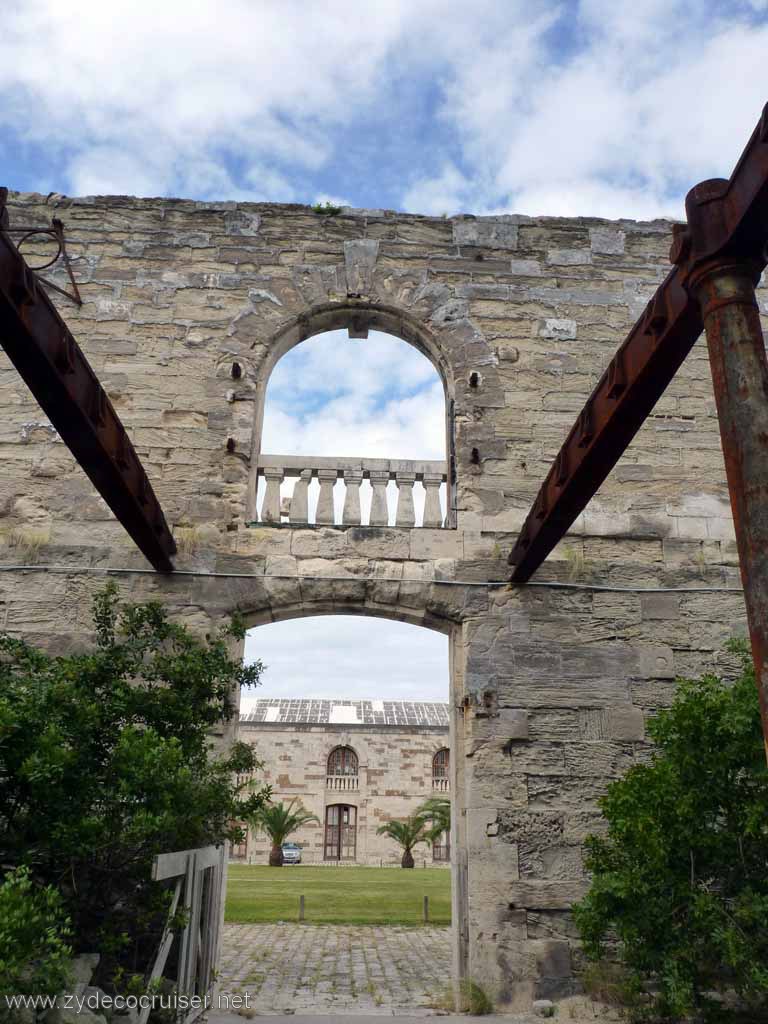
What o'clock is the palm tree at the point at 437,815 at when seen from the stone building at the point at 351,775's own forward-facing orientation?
The palm tree is roughly at 11 o'clock from the stone building.

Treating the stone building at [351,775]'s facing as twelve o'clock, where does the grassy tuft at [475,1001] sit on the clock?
The grassy tuft is roughly at 12 o'clock from the stone building.

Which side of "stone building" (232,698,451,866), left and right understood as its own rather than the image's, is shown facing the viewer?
front

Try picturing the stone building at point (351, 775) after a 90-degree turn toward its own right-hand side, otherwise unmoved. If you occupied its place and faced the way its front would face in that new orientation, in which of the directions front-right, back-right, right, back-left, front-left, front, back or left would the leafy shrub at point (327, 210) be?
left

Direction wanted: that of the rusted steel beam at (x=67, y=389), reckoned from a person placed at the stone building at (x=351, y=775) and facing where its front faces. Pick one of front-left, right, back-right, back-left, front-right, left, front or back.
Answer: front

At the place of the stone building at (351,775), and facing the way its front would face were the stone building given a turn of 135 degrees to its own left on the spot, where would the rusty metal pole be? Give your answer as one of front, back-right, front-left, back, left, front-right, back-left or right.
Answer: back-right

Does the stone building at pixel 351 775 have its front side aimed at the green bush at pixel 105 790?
yes

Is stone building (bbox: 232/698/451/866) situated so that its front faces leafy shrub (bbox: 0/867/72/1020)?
yes

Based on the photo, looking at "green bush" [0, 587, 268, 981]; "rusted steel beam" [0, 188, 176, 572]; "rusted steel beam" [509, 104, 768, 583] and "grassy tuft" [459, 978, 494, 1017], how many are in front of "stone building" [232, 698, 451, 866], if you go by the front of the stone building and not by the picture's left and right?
4

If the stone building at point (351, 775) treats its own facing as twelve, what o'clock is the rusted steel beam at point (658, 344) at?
The rusted steel beam is roughly at 12 o'clock from the stone building.

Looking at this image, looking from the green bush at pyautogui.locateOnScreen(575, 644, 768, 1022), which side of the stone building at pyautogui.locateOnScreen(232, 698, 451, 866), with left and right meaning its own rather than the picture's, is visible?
front
